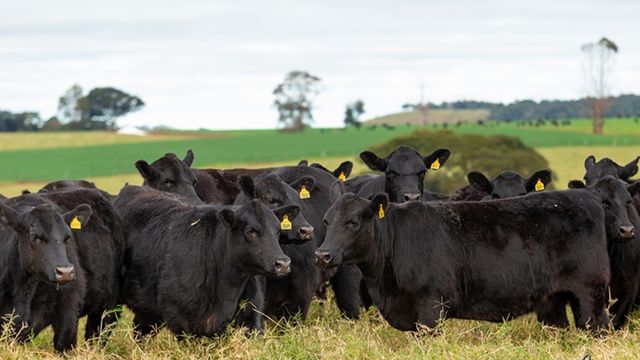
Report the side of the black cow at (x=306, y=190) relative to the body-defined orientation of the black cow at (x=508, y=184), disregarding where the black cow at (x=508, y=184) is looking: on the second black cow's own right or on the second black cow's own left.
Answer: on the second black cow's own right

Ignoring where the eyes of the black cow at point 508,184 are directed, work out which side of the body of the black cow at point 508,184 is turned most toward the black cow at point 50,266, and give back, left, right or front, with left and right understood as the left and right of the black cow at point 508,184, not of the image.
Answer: right

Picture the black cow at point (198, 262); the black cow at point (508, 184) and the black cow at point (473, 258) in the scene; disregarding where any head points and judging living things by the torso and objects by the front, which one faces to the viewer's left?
the black cow at point (473, 258)

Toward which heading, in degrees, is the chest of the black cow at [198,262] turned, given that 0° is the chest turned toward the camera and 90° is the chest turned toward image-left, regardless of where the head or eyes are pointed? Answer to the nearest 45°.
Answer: approximately 315°

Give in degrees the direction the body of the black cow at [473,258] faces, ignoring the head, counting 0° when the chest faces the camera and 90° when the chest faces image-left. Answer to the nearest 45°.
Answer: approximately 90°

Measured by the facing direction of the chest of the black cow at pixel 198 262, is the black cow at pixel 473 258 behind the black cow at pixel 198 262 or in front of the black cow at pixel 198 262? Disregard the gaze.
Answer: in front
